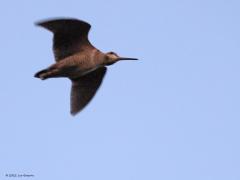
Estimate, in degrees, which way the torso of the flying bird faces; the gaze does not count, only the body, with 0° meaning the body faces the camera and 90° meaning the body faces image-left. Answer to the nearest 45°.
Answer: approximately 270°
